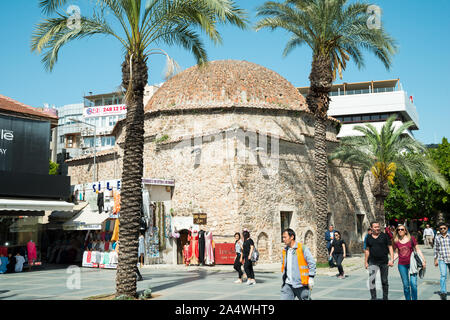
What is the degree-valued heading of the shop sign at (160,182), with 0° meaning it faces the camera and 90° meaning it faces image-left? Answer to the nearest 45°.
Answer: approximately 0°

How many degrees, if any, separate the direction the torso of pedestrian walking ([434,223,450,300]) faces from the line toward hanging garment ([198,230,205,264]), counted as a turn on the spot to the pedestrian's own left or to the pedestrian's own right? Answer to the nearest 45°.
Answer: approximately 135° to the pedestrian's own right

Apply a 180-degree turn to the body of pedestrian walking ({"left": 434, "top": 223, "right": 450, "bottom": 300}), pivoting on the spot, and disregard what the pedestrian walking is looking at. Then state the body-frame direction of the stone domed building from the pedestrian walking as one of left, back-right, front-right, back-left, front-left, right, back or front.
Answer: front-left

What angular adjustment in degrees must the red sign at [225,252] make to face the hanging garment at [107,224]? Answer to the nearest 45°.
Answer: approximately 90° to its right

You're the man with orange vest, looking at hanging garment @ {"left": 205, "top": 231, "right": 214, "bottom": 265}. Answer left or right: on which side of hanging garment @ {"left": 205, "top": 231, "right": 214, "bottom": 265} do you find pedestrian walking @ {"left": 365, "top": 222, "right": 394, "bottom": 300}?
right

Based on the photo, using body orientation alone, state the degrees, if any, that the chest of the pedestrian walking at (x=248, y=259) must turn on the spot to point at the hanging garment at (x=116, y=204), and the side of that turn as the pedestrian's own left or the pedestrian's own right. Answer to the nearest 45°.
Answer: approximately 45° to the pedestrian's own right
